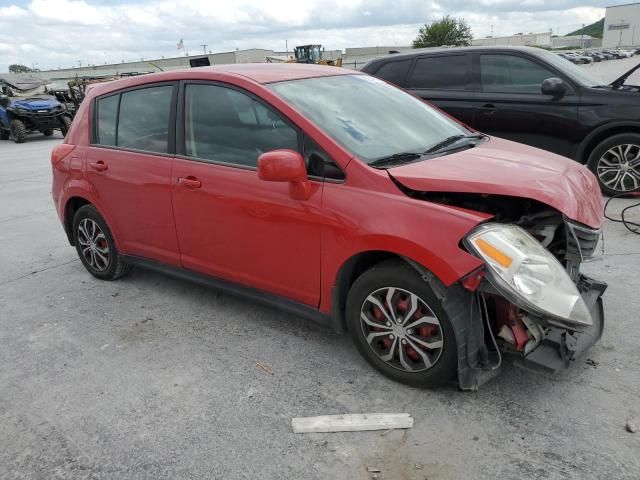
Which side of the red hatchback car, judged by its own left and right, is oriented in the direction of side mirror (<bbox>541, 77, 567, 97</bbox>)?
left

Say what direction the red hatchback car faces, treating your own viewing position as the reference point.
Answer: facing the viewer and to the right of the viewer

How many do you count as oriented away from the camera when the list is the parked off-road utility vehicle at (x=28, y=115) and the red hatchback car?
0

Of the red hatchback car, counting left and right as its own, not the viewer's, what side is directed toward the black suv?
left

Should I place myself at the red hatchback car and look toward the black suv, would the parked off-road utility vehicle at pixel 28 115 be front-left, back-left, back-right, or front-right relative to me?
front-left
